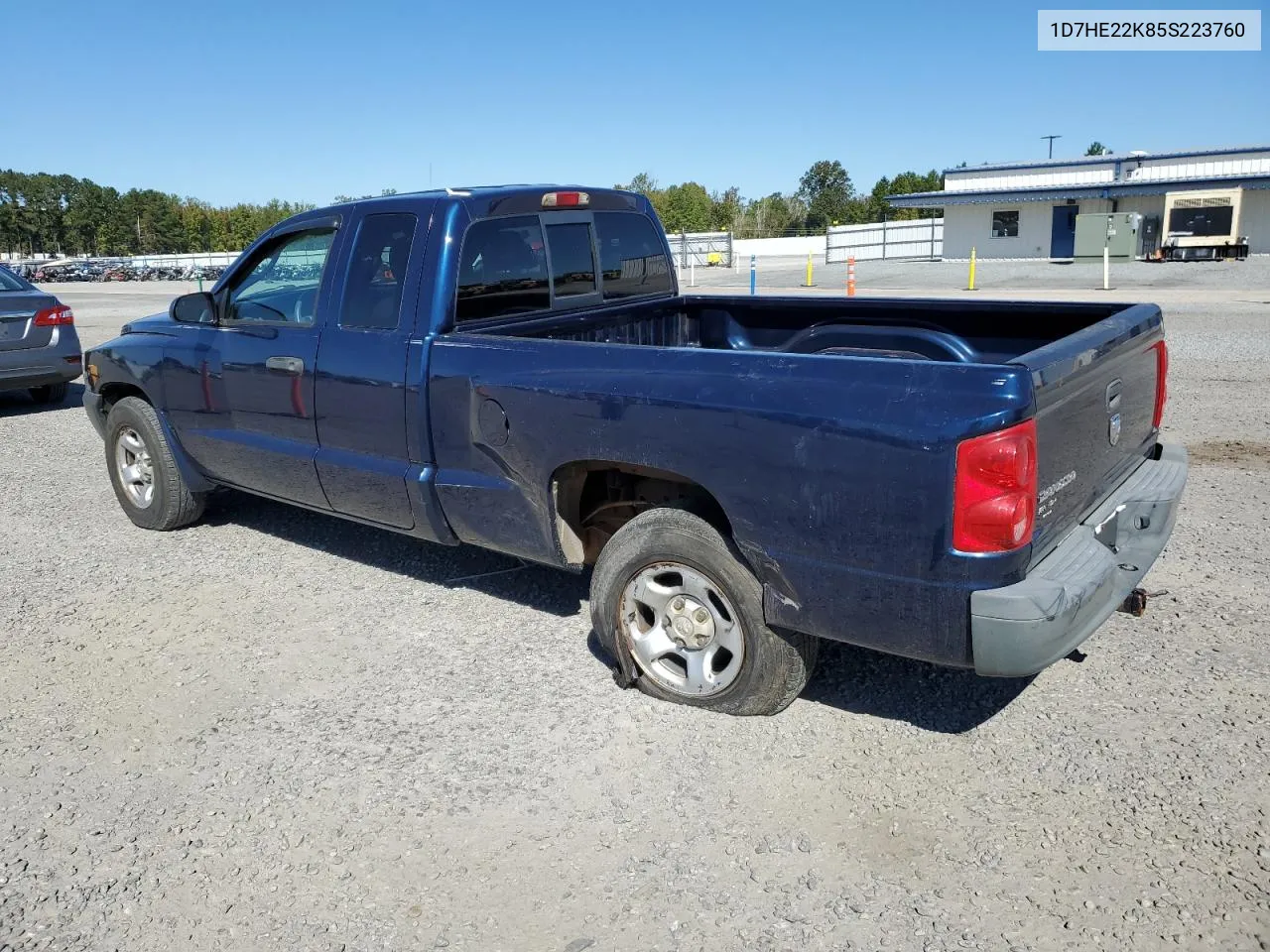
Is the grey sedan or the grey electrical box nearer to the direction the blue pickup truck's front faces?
the grey sedan

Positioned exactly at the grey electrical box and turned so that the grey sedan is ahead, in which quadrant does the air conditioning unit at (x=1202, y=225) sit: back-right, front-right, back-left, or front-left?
back-left

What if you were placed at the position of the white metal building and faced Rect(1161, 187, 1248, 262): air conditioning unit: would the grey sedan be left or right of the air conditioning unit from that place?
right

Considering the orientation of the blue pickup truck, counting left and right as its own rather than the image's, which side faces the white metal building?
right

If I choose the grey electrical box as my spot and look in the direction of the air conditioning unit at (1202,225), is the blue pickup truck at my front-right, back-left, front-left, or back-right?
back-right

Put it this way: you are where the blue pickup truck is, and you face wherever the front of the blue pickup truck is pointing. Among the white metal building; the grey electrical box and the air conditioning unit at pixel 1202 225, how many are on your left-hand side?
0

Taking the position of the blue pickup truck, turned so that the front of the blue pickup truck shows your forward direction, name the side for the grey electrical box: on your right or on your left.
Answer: on your right

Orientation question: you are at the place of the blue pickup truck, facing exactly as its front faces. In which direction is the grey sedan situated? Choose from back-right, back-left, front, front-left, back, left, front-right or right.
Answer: front

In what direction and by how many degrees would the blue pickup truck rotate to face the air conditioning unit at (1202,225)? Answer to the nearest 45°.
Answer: approximately 90° to its right

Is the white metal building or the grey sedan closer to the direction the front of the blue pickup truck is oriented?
the grey sedan

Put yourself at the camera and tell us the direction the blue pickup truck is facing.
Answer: facing away from the viewer and to the left of the viewer
